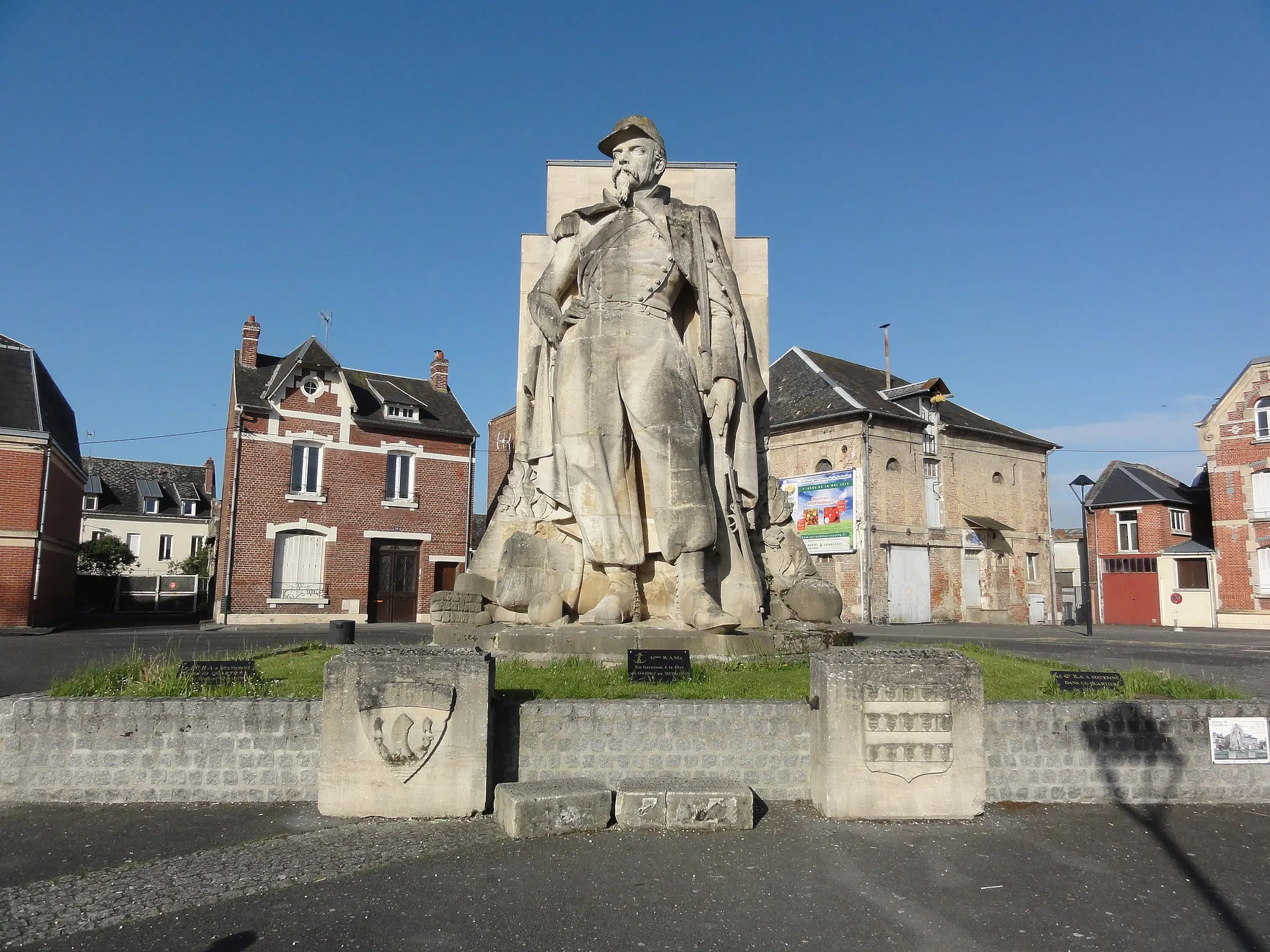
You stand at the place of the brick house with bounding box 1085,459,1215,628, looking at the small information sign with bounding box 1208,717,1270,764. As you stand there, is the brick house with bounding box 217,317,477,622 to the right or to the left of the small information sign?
right

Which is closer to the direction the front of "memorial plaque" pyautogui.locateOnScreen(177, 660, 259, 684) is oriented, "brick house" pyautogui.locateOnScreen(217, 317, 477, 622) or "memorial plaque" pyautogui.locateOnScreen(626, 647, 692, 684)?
the memorial plaque

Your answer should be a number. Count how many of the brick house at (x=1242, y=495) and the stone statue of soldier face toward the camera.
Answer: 2

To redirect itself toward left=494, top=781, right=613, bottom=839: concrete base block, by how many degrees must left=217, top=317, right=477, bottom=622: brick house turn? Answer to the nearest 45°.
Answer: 0° — it already faces it

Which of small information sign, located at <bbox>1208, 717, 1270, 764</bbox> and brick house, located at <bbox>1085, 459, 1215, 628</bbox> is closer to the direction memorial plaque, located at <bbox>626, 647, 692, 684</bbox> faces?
the small information sign

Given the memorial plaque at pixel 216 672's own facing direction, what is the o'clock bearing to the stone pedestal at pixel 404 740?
The stone pedestal is roughly at 11 o'clock from the memorial plaque.

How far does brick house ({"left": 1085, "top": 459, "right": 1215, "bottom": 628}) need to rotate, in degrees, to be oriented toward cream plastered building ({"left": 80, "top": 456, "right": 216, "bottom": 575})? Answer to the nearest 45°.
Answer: approximately 90° to its right

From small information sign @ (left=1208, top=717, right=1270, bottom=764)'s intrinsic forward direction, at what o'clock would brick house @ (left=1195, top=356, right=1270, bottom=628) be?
The brick house is roughly at 6 o'clock from the small information sign.

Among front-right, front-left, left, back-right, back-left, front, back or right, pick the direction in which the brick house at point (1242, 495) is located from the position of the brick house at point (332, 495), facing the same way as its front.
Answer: left

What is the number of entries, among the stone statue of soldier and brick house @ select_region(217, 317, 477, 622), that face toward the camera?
2

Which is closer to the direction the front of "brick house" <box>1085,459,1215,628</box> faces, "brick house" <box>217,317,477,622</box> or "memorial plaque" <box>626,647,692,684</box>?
the memorial plaque
